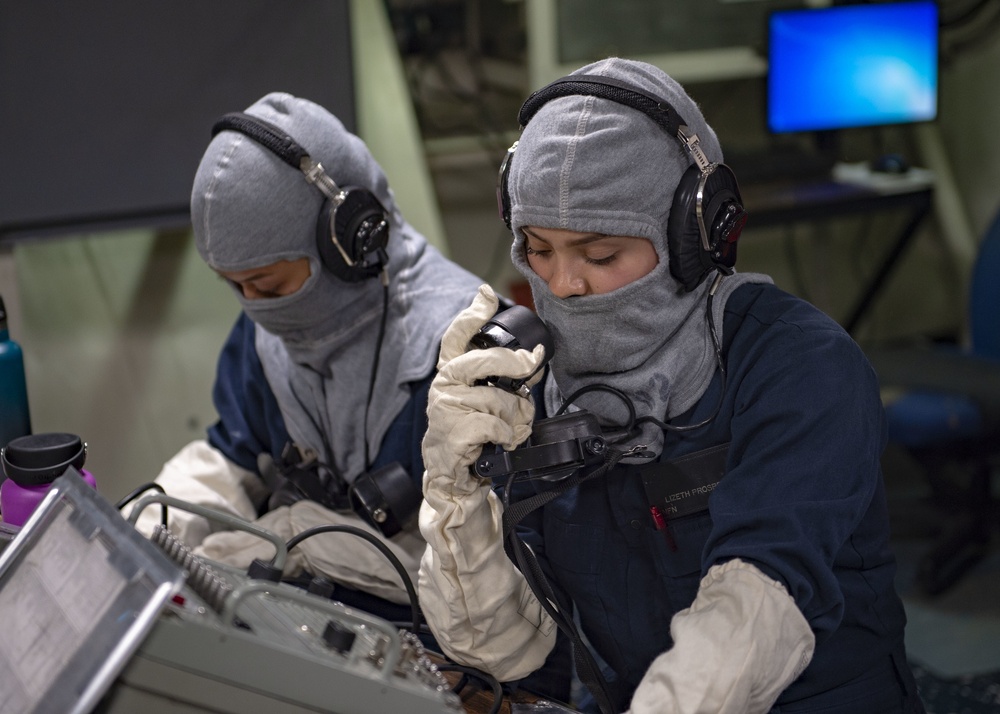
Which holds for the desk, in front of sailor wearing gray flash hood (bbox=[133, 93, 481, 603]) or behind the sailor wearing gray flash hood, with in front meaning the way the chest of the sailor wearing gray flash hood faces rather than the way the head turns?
behind

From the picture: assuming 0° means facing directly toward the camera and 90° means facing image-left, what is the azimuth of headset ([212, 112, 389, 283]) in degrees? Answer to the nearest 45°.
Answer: approximately 45°

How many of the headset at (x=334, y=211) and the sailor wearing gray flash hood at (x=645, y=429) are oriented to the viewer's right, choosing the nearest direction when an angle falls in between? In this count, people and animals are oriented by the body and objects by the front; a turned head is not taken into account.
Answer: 0

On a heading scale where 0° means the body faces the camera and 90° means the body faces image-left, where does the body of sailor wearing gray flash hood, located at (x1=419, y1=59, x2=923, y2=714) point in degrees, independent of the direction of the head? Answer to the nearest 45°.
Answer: approximately 45°

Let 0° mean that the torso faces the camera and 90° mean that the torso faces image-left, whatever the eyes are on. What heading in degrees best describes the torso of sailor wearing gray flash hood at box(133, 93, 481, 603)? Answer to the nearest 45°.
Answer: approximately 45°

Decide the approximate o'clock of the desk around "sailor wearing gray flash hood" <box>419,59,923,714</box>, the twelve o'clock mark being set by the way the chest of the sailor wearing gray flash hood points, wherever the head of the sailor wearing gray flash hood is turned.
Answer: The desk is roughly at 5 o'clock from the sailor wearing gray flash hood.

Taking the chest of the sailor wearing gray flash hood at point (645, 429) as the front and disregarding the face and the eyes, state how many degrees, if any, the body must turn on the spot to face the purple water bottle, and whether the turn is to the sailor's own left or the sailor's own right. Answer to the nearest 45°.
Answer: approximately 45° to the sailor's own right

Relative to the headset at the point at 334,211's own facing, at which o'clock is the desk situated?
The desk is roughly at 6 o'clock from the headset.

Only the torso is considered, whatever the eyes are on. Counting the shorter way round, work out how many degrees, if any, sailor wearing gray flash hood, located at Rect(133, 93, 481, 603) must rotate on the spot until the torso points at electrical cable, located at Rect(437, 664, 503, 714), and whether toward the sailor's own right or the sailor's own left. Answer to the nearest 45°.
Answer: approximately 45° to the sailor's own left

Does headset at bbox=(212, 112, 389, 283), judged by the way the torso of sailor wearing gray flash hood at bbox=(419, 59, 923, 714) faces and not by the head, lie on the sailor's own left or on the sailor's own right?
on the sailor's own right
